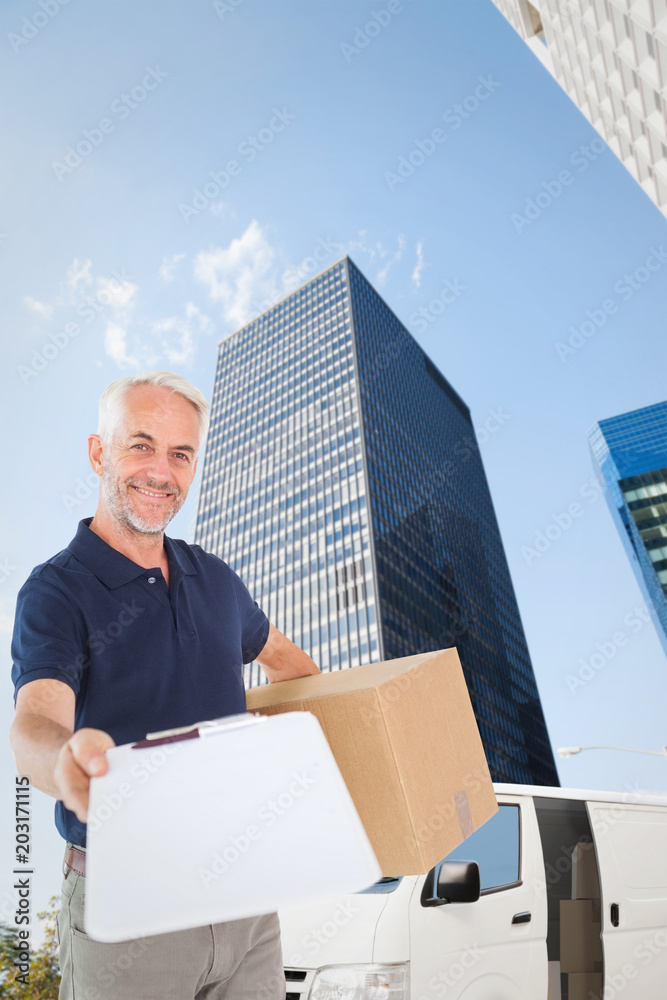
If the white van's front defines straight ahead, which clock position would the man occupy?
The man is roughly at 11 o'clock from the white van.

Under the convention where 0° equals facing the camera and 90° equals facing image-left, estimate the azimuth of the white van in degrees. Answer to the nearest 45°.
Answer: approximately 45°

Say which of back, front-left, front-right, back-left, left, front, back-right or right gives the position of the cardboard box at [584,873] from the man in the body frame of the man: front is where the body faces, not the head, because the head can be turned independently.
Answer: left

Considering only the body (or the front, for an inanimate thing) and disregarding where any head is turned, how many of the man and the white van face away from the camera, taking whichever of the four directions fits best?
0

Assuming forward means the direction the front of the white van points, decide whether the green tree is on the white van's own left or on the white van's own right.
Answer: on the white van's own right

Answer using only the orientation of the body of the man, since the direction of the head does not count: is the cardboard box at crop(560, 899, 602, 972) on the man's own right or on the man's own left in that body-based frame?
on the man's own left

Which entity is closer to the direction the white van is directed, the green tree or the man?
the man

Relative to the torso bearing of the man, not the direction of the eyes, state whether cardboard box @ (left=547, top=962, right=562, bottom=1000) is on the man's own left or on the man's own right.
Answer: on the man's own left

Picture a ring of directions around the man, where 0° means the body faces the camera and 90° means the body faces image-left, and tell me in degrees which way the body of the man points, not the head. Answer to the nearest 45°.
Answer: approximately 315°

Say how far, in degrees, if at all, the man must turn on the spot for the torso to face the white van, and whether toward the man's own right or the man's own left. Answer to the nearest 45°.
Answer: approximately 90° to the man's own left

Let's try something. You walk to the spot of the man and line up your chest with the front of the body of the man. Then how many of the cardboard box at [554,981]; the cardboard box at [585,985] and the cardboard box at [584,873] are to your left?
3

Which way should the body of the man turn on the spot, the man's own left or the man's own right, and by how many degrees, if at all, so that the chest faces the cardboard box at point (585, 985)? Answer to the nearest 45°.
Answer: approximately 90° to the man's own left
